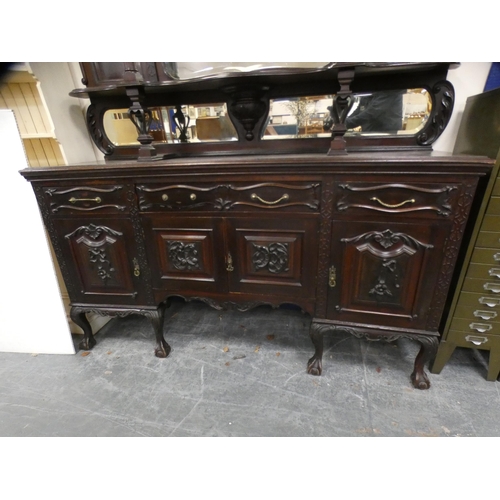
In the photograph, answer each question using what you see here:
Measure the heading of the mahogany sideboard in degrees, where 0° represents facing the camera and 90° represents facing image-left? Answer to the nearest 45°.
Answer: approximately 0°

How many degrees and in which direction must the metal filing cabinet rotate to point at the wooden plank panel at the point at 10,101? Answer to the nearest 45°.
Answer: approximately 45° to its right

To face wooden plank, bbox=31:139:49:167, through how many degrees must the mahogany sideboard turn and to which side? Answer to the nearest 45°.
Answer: approximately 90° to its right

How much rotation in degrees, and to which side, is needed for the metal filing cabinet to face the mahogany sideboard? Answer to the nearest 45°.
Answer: approximately 45° to its right

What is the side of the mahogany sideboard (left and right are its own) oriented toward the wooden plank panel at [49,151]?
right

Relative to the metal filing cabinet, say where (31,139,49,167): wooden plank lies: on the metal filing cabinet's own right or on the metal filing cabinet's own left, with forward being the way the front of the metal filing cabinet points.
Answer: on the metal filing cabinet's own right

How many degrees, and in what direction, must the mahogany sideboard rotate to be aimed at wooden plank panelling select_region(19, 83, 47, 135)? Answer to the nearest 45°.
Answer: approximately 90° to its right

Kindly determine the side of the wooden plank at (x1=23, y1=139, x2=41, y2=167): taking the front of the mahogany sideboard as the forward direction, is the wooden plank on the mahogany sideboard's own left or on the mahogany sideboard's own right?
on the mahogany sideboard's own right
